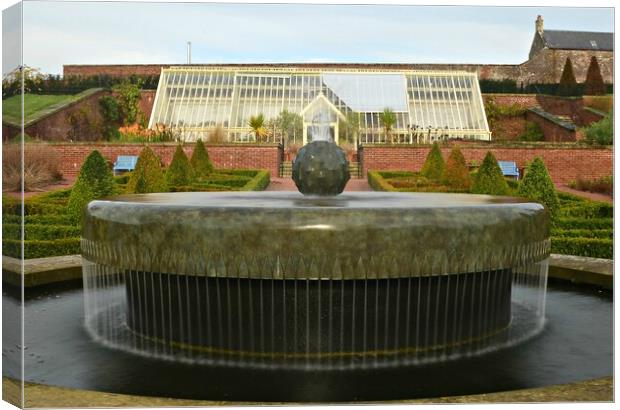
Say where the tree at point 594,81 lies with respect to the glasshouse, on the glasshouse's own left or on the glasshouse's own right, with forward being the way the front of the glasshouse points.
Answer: on the glasshouse's own left

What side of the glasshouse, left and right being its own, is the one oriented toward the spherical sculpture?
front

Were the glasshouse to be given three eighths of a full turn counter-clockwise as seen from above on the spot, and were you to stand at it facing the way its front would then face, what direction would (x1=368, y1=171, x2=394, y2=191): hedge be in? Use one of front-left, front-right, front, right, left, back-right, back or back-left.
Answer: back-right

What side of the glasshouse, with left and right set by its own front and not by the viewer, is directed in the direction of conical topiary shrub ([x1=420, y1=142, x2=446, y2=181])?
front

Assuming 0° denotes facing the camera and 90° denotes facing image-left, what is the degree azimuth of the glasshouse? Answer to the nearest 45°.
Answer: approximately 0°

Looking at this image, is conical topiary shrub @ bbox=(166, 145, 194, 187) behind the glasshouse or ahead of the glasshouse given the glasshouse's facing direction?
ahead

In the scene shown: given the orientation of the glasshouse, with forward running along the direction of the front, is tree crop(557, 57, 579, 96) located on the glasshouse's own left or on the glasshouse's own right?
on the glasshouse's own left

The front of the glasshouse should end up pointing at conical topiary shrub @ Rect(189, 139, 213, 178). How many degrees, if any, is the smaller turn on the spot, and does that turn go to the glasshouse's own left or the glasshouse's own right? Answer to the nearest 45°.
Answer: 0° — it already faces it

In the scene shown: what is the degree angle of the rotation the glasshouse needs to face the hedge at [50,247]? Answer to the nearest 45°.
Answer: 0° — it already faces it

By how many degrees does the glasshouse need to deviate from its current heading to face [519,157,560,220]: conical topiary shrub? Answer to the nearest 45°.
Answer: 0° — it already faces it

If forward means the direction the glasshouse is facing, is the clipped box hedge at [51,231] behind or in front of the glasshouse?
in front
